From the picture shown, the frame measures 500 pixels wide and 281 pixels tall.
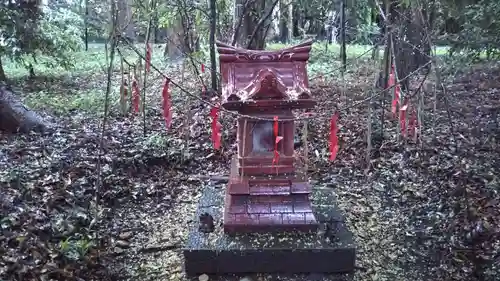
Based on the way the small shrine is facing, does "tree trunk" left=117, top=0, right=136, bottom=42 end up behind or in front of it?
behind

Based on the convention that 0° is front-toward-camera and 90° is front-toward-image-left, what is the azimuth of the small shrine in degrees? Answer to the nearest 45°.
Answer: approximately 0°

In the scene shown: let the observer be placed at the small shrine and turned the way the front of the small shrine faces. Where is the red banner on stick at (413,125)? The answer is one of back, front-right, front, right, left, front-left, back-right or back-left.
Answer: back-left

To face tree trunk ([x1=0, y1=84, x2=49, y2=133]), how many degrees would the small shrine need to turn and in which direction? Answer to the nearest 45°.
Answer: approximately 135° to its right
